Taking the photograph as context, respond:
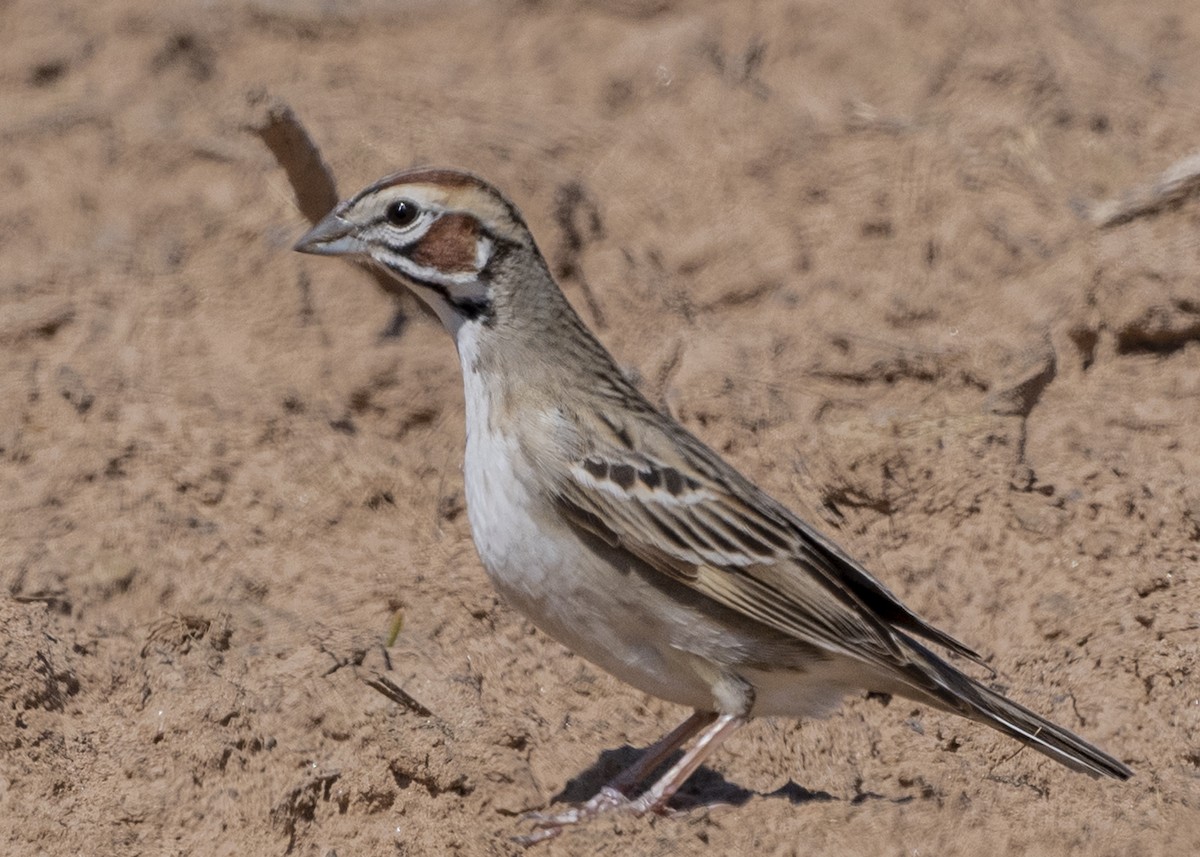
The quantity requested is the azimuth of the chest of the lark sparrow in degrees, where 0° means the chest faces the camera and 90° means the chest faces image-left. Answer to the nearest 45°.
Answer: approximately 90°
